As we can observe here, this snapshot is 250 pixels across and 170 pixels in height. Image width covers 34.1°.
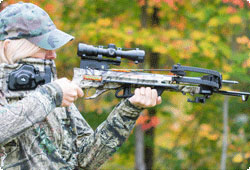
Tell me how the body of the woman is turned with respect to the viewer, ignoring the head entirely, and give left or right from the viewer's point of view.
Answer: facing to the right of the viewer

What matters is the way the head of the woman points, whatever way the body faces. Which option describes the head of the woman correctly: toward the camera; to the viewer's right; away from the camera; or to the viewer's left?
to the viewer's right
